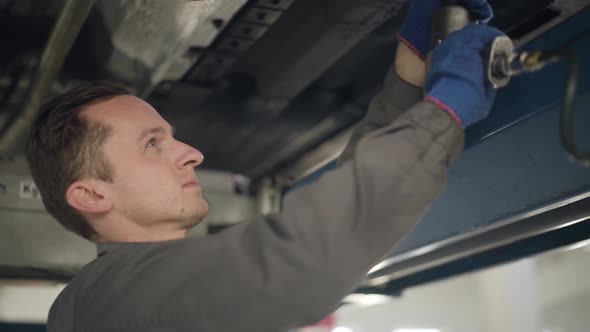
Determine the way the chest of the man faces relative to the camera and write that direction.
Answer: to the viewer's right

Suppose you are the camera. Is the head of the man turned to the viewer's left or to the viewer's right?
to the viewer's right
